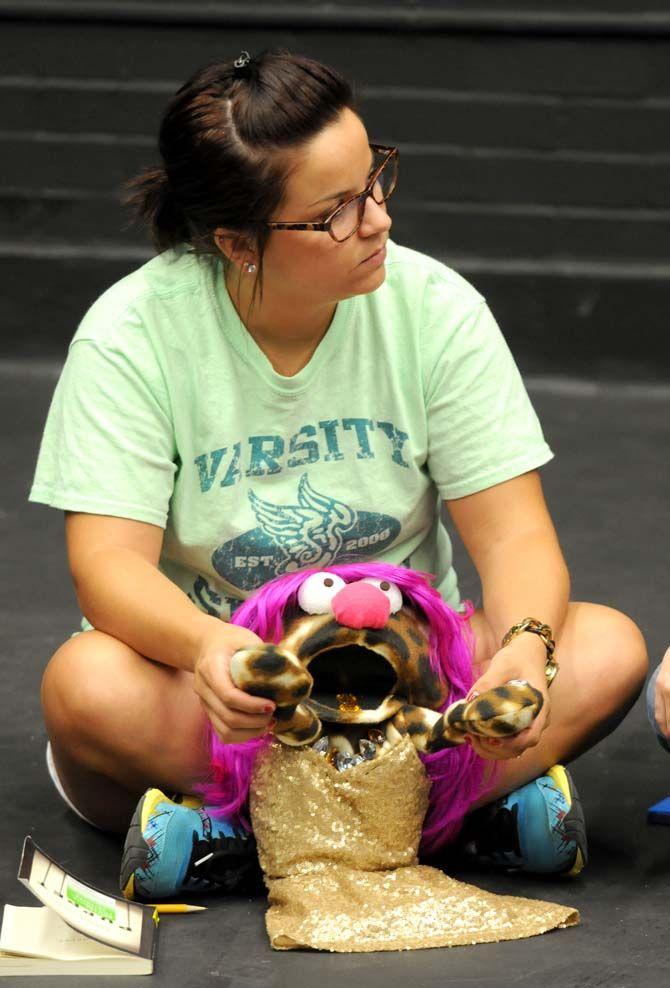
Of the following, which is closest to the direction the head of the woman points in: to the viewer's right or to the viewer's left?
to the viewer's right

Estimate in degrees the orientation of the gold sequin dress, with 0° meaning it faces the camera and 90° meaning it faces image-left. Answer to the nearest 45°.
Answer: approximately 0°

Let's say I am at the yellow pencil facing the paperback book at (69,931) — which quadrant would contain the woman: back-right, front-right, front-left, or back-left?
back-right

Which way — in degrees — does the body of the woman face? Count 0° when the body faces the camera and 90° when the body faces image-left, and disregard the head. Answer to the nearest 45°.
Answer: approximately 0°
